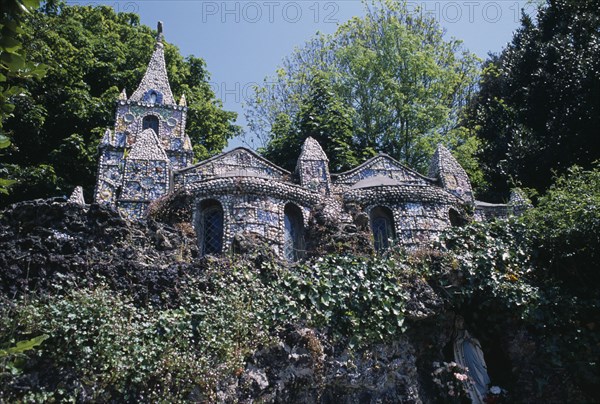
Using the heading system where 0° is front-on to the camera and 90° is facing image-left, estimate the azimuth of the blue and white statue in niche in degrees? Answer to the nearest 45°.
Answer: approximately 45°
